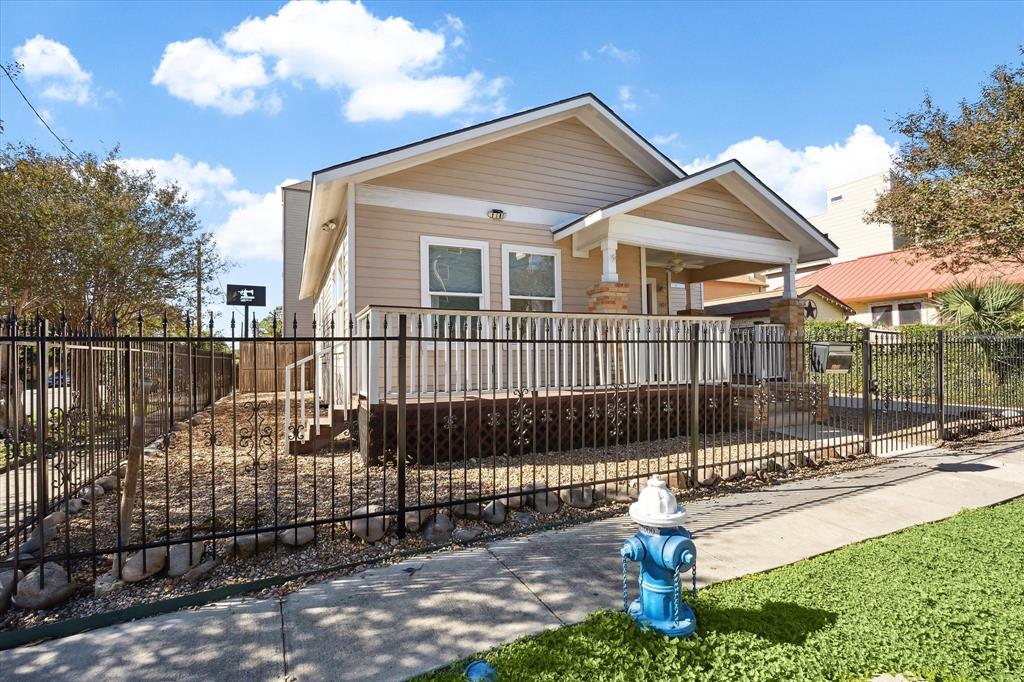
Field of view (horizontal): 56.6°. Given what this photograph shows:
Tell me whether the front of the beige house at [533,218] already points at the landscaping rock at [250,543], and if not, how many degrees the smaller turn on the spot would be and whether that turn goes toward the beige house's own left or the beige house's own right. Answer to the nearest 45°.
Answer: approximately 45° to the beige house's own right

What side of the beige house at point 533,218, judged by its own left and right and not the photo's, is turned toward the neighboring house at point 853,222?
left

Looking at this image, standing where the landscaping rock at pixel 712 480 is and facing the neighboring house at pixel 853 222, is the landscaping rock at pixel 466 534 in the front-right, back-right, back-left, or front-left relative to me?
back-left

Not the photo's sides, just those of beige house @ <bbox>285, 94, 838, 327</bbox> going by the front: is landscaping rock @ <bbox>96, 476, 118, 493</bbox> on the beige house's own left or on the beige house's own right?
on the beige house's own right

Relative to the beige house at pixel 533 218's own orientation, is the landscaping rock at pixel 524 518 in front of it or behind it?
in front

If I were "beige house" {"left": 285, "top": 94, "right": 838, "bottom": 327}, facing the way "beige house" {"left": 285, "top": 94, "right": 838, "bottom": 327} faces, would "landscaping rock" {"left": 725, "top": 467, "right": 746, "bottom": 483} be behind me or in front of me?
in front

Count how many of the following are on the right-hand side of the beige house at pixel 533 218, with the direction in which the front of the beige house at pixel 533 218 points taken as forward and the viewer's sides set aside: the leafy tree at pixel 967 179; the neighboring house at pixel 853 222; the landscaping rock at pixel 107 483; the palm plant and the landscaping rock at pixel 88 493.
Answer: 2

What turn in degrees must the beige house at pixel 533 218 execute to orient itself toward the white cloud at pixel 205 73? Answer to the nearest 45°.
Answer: approximately 135° to its right

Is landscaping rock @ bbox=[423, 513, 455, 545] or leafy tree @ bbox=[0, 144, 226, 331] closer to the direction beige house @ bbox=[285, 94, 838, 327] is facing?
the landscaping rock

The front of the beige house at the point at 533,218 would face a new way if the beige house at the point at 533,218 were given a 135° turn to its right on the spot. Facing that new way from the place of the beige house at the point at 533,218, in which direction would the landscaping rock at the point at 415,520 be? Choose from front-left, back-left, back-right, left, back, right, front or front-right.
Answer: left
